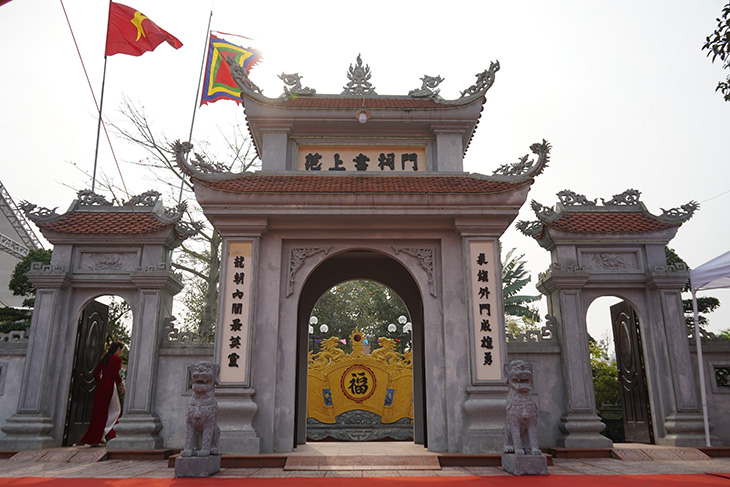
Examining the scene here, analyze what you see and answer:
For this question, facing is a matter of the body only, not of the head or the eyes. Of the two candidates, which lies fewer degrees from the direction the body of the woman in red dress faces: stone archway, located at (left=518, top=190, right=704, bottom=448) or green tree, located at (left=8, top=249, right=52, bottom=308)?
the stone archway

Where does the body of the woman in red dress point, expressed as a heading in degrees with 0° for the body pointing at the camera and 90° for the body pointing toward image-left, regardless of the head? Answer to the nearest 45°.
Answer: approximately 270°

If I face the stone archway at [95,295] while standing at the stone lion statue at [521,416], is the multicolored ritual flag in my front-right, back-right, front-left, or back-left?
front-right

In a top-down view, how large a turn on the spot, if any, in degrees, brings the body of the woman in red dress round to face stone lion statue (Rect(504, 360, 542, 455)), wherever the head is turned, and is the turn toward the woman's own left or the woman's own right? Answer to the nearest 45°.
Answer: approximately 45° to the woman's own right

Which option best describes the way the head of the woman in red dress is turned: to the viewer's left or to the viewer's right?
to the viewer's right

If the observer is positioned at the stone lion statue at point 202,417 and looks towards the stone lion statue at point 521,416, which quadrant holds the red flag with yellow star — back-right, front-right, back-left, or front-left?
back-left

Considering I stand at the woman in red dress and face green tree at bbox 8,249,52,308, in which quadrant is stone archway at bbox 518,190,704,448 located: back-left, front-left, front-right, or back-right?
back-right
